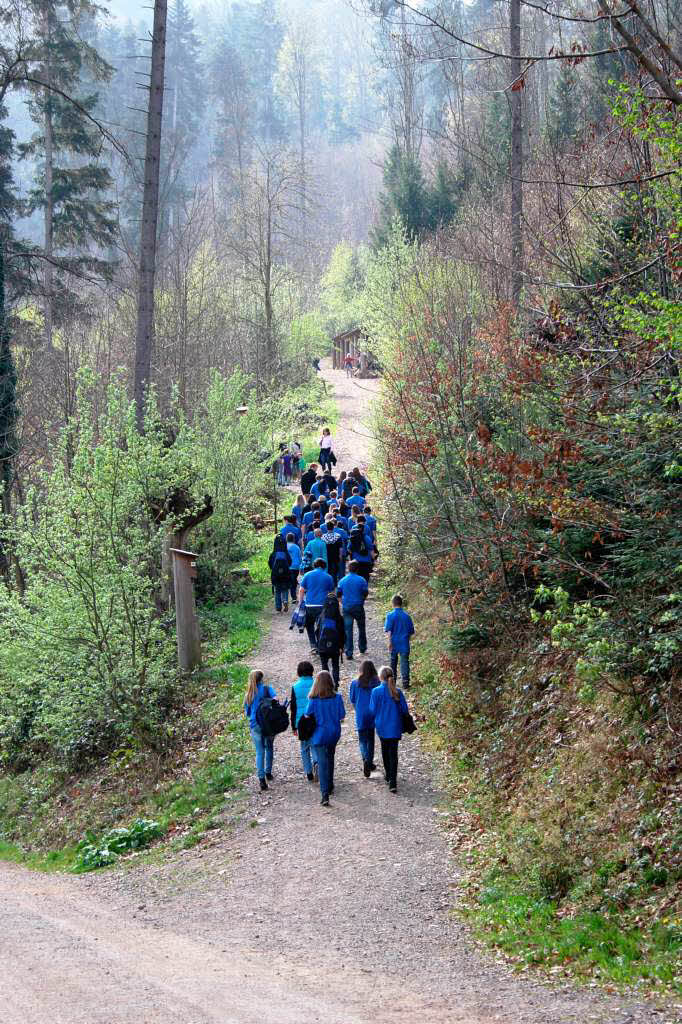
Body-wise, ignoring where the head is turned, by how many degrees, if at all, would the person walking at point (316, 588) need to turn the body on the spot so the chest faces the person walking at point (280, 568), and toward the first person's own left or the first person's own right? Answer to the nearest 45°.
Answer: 0° — they already face them

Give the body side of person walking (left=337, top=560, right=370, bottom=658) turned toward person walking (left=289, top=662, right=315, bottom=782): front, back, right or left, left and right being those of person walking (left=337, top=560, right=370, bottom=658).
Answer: back

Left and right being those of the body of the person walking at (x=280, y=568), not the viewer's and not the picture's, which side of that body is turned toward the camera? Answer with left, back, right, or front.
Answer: back

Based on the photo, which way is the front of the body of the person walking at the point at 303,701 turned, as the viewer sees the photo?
away from the camera

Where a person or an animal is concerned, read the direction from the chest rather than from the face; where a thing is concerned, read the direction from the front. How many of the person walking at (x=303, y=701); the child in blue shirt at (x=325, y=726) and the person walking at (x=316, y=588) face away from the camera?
3

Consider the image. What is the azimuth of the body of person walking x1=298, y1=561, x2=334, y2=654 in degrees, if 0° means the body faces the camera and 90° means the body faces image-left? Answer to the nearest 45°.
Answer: approximately 180°

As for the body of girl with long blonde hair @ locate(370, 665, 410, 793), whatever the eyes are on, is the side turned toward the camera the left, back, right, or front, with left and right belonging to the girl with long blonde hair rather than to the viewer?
back

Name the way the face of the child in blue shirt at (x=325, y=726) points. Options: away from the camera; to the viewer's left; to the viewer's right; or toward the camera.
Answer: away from the camera

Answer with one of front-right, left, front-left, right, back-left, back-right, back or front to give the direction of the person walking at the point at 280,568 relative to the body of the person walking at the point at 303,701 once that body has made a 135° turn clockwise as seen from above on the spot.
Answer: back-left

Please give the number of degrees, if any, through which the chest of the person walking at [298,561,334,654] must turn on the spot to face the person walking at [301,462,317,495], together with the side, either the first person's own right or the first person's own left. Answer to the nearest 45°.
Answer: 0° — they already face them

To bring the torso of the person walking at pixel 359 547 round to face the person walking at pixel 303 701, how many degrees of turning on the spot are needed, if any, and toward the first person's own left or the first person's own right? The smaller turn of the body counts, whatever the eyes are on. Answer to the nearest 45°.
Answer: approximately 180°

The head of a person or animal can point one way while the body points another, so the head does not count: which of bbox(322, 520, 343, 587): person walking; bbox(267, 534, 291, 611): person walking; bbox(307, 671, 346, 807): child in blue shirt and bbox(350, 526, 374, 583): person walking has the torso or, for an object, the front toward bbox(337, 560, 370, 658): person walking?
the child in blue shirt

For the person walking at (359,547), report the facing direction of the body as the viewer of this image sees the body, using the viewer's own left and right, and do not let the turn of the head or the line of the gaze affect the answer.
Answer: facing away from the viewer

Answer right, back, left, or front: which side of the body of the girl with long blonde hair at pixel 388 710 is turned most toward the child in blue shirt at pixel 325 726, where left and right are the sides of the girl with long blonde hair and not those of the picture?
left

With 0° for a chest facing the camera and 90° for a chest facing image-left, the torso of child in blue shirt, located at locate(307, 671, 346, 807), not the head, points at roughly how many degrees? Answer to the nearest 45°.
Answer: approximately 180°

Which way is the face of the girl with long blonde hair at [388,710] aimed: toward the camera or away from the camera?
away from the camera

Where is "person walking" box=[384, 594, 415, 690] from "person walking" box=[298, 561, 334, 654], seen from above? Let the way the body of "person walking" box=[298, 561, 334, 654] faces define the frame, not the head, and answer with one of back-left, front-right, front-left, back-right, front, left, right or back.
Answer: back-right
